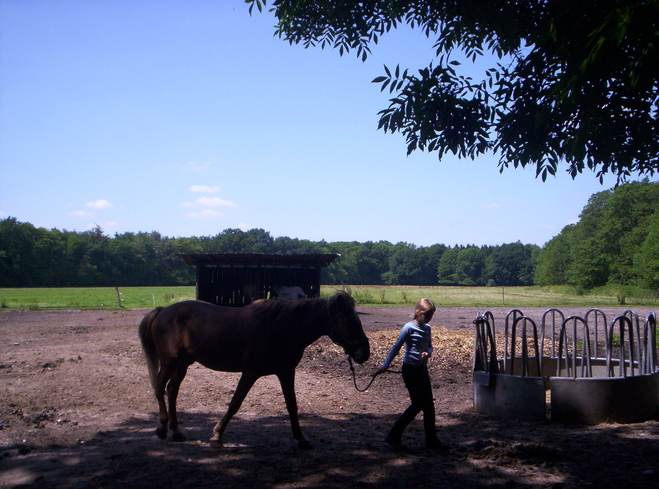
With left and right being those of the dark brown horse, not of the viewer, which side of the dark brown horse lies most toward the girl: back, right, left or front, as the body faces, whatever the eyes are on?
front

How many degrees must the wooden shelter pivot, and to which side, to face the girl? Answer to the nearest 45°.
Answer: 0° — it already faces them

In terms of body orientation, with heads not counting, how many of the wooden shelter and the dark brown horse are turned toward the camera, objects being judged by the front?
1

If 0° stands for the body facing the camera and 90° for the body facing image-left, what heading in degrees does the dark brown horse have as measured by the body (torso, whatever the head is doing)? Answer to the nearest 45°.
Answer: approximately 270°

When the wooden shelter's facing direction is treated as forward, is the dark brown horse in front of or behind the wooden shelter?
in front

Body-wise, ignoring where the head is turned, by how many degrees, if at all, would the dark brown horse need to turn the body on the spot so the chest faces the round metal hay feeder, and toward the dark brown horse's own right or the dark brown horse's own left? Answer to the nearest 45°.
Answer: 0° — it already faces it

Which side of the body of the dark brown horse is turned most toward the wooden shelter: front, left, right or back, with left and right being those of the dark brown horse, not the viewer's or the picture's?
left

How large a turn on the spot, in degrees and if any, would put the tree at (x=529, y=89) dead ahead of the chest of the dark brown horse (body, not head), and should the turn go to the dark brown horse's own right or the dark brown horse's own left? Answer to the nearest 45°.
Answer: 0° — it already faces it

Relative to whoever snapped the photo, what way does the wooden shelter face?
facing the viewer

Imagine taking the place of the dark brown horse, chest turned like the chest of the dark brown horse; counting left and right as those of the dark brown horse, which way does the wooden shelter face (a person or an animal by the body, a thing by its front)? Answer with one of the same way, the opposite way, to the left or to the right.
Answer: to the right

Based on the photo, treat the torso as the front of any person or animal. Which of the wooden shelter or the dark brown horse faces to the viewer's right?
the dark brown horse
